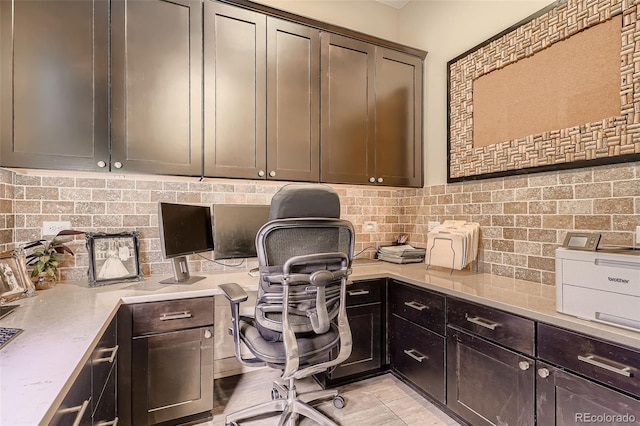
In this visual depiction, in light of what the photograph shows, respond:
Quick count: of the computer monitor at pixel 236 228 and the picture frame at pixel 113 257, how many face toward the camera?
2

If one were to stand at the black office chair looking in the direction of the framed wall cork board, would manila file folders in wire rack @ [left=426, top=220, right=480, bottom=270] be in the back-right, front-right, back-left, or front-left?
front-left

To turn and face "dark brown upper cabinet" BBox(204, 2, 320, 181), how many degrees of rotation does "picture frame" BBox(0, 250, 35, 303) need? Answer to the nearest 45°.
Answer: approximately 45° to its left

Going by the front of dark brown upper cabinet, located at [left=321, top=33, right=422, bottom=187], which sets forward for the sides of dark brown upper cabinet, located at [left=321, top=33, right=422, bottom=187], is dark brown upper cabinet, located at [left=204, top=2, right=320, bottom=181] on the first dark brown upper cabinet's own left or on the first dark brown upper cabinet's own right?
on the first dark brown upper cabinet's own right

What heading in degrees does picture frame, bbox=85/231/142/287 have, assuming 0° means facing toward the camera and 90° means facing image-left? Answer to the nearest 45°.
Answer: approximately 0°

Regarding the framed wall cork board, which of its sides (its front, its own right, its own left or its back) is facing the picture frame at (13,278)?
front

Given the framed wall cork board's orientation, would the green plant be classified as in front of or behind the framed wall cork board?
in front

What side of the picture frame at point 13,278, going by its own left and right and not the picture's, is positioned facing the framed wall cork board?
front

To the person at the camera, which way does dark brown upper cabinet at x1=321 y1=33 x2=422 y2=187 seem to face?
facing the viewer and to the right of the viewer

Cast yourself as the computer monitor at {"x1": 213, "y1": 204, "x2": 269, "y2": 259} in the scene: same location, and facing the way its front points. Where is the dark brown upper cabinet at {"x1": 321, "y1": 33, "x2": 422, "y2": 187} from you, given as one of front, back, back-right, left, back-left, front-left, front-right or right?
left

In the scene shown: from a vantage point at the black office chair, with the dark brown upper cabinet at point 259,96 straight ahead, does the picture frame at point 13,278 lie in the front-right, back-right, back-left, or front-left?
front-left

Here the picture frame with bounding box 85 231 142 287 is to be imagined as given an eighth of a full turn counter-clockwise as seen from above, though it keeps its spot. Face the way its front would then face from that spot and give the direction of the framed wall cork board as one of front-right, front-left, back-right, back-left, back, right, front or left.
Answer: front

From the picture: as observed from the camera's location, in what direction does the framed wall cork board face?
facing the viewer and to the left of the viewer

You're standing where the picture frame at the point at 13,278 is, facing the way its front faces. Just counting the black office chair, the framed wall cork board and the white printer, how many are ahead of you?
3

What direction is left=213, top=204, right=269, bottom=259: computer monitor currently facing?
toward the camera

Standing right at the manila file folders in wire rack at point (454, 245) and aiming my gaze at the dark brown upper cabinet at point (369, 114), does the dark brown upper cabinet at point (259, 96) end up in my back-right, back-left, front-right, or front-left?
front-left

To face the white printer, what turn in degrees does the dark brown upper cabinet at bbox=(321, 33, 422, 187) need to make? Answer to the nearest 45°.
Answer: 0° — it already faces it

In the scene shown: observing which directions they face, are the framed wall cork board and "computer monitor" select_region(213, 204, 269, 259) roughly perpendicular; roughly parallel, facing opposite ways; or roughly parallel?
roughly perpendicular
